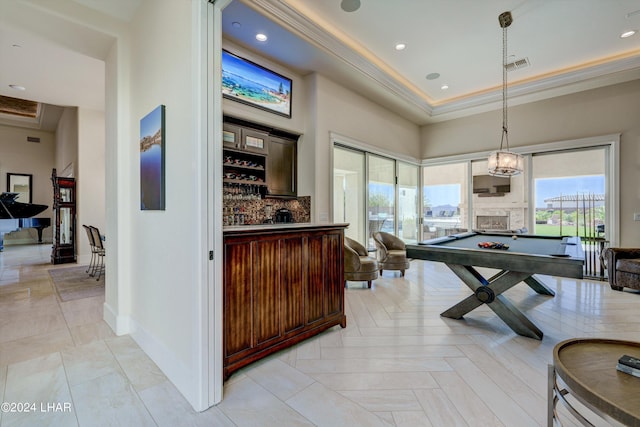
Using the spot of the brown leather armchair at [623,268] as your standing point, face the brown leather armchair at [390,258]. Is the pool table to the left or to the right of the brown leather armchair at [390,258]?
left

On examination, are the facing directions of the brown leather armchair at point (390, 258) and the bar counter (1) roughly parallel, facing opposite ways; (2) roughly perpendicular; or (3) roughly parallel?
roughly parallel

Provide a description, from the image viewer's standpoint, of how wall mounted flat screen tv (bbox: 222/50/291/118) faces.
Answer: facing the viewer and to the right of the viewer

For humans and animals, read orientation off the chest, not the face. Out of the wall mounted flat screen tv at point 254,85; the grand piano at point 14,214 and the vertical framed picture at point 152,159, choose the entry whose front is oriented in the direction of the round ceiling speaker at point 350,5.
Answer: the wall mounted flat screen tv

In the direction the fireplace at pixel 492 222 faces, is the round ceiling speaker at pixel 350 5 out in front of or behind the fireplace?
in front

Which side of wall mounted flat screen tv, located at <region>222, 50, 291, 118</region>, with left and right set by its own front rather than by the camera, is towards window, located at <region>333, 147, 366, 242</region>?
left

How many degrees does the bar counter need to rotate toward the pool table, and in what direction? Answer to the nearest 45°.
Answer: approximately 45° to its left

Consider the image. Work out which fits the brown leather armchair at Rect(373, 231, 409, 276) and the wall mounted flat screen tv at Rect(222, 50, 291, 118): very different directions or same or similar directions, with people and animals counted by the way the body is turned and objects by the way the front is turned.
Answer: same or similar directions

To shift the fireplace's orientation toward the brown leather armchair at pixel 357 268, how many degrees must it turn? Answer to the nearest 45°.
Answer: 0° — it already faces it

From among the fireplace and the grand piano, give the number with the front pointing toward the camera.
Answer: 1

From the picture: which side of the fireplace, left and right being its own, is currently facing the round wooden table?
front

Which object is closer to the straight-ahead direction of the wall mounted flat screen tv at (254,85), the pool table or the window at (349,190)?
the pool table
